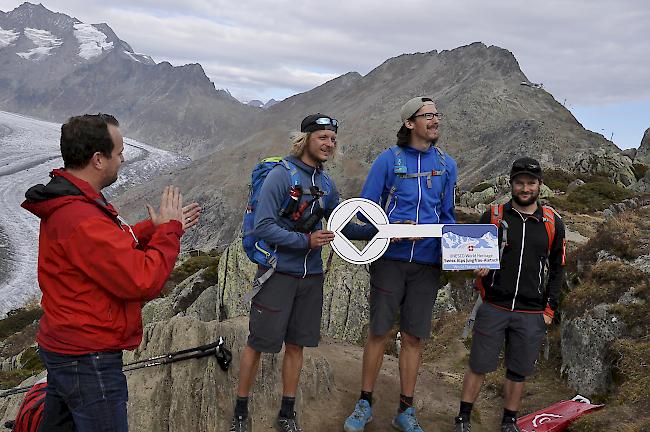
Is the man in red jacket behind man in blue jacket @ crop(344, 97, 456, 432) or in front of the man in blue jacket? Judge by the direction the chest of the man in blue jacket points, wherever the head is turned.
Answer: in front

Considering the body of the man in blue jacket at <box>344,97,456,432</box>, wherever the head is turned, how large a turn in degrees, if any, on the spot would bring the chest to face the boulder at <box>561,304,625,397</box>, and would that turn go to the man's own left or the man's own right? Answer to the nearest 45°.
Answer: approximately 135° to the man's own left

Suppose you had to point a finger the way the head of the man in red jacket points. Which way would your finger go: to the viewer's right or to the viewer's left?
to the viewer's right

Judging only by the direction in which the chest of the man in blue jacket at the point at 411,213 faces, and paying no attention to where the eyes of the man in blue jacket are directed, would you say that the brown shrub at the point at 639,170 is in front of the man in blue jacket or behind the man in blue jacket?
behind

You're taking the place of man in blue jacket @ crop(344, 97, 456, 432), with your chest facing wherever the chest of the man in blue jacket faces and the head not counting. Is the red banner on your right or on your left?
on your left

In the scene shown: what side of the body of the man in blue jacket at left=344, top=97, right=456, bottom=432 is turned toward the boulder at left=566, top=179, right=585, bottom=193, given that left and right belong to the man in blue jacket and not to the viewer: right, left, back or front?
back

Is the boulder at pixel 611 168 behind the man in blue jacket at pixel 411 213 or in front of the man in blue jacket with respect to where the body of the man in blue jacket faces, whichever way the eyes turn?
behind

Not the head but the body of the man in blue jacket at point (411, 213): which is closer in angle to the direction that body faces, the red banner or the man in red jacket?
the man in red jacket

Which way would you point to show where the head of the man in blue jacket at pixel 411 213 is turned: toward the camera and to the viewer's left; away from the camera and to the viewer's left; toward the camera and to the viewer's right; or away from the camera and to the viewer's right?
toward the camera and to the viewer's right

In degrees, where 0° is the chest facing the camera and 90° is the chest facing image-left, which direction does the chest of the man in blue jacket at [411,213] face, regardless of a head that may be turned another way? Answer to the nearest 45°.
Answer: approximately 0°

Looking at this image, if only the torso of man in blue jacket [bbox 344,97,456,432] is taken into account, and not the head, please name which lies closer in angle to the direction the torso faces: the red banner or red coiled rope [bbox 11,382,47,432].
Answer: the red coiled rope
